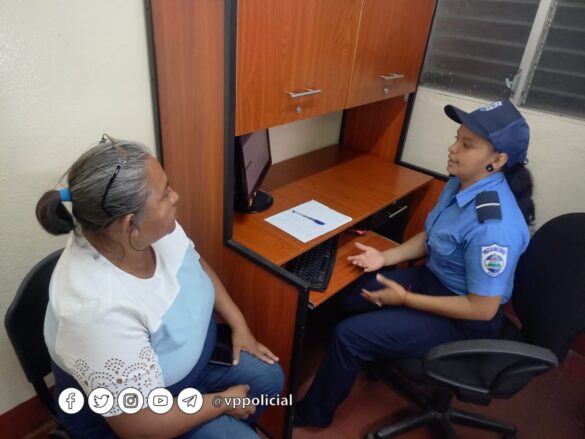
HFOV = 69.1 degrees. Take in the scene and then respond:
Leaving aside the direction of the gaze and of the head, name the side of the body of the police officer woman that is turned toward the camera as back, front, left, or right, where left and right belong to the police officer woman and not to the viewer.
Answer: left

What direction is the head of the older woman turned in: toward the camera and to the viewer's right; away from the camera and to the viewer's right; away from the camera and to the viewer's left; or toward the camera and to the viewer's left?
away from the camera and to the viewer's right

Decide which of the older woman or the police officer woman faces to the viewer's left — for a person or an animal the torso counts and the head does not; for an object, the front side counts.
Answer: the police officer woman

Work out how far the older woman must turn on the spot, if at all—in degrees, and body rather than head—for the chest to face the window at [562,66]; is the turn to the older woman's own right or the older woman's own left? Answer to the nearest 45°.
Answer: approximately 45° to the older woman's own left

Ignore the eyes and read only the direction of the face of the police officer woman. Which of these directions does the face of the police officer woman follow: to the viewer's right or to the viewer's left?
to the viewer's left

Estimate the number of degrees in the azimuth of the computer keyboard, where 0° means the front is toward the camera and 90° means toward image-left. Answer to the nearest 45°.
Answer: approximately 315°

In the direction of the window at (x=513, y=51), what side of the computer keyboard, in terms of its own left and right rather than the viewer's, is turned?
left

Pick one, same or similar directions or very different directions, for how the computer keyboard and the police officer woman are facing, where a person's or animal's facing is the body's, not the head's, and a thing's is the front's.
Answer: very different directions
